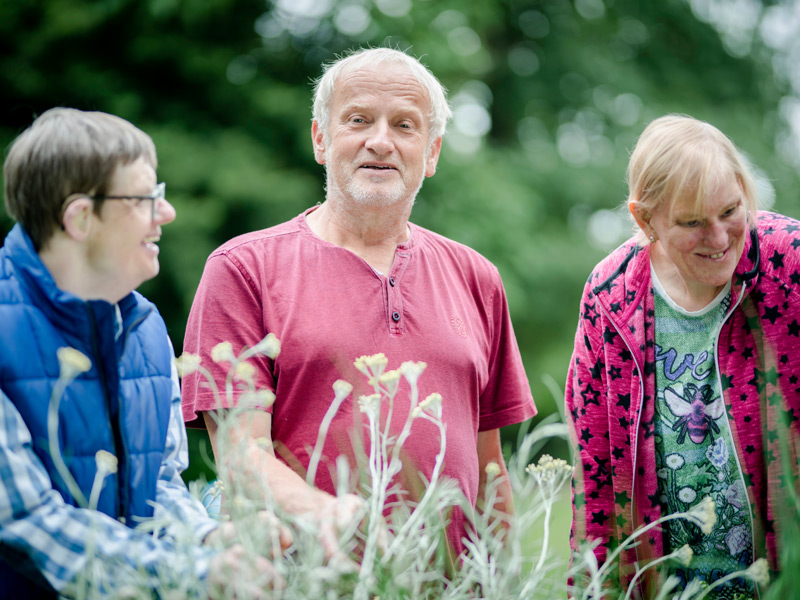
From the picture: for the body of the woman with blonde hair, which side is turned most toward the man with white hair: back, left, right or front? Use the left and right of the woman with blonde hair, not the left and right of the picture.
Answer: right

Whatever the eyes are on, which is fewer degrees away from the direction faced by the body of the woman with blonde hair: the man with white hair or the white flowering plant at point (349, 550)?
the white flowering plant

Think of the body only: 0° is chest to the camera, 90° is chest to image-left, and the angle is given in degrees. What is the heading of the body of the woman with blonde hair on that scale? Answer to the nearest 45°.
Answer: approximately 0°
